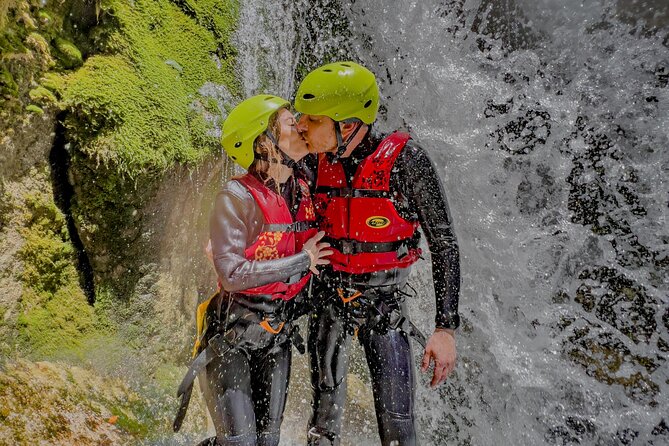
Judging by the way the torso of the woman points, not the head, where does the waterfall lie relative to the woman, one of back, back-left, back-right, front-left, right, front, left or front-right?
left

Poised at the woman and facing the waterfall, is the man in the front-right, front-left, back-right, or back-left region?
front-right

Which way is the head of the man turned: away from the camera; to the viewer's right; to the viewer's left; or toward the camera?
to the viewer's left

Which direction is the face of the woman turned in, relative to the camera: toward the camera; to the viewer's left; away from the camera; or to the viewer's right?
to the viewer's right

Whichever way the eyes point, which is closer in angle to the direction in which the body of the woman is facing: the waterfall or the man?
the man

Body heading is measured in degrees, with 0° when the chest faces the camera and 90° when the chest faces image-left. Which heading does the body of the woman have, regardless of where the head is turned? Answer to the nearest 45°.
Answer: approximately 315°

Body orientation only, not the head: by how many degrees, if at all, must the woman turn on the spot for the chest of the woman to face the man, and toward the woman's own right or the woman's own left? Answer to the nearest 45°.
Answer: approximately 45° to the woman's own left
